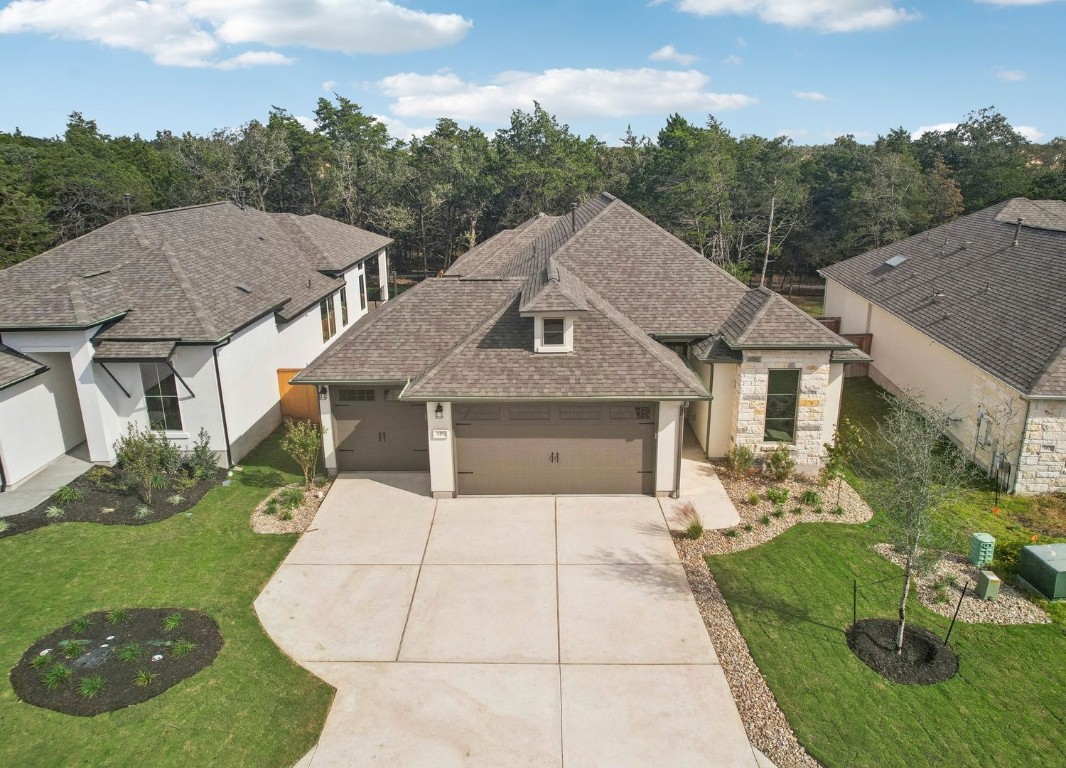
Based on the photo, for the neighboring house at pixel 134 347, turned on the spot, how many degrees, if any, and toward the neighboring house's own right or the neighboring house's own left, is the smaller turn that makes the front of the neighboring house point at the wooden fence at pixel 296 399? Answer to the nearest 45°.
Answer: approximately 135° to the neighboring house's own left

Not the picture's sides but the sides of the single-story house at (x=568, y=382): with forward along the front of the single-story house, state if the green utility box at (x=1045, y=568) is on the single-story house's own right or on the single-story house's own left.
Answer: on the single-story house's own left

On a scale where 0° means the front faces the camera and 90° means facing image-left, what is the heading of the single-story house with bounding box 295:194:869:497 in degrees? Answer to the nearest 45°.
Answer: approximately 0°

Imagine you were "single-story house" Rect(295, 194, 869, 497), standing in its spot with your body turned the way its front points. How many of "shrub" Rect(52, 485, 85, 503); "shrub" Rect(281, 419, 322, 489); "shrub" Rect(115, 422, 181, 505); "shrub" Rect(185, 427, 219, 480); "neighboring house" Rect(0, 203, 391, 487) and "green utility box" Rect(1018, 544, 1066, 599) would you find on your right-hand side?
5

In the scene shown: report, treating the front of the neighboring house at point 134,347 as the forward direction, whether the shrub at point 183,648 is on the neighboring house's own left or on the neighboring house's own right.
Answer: on the neighboring house's own left

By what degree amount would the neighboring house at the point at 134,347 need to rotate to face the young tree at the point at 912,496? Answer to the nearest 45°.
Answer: approximately 90° to its left

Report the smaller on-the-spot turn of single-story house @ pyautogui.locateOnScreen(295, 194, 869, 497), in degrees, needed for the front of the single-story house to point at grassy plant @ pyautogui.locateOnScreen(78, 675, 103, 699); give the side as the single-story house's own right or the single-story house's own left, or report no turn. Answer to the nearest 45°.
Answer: approximately 45° to the single-story house's own right

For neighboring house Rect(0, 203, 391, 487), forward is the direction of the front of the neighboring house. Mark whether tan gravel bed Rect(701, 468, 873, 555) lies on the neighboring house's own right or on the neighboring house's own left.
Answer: on the neighboring house's own left

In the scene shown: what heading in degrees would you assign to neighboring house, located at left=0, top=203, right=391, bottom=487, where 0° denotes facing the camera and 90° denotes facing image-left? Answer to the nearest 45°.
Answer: approximately 45°

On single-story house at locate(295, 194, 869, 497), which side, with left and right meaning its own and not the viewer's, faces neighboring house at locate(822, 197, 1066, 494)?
left

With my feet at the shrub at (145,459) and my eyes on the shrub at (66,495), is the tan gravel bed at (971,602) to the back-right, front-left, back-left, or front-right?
back-left

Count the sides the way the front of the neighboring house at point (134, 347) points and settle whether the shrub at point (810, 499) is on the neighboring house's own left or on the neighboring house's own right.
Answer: on the neighboring house's own left
